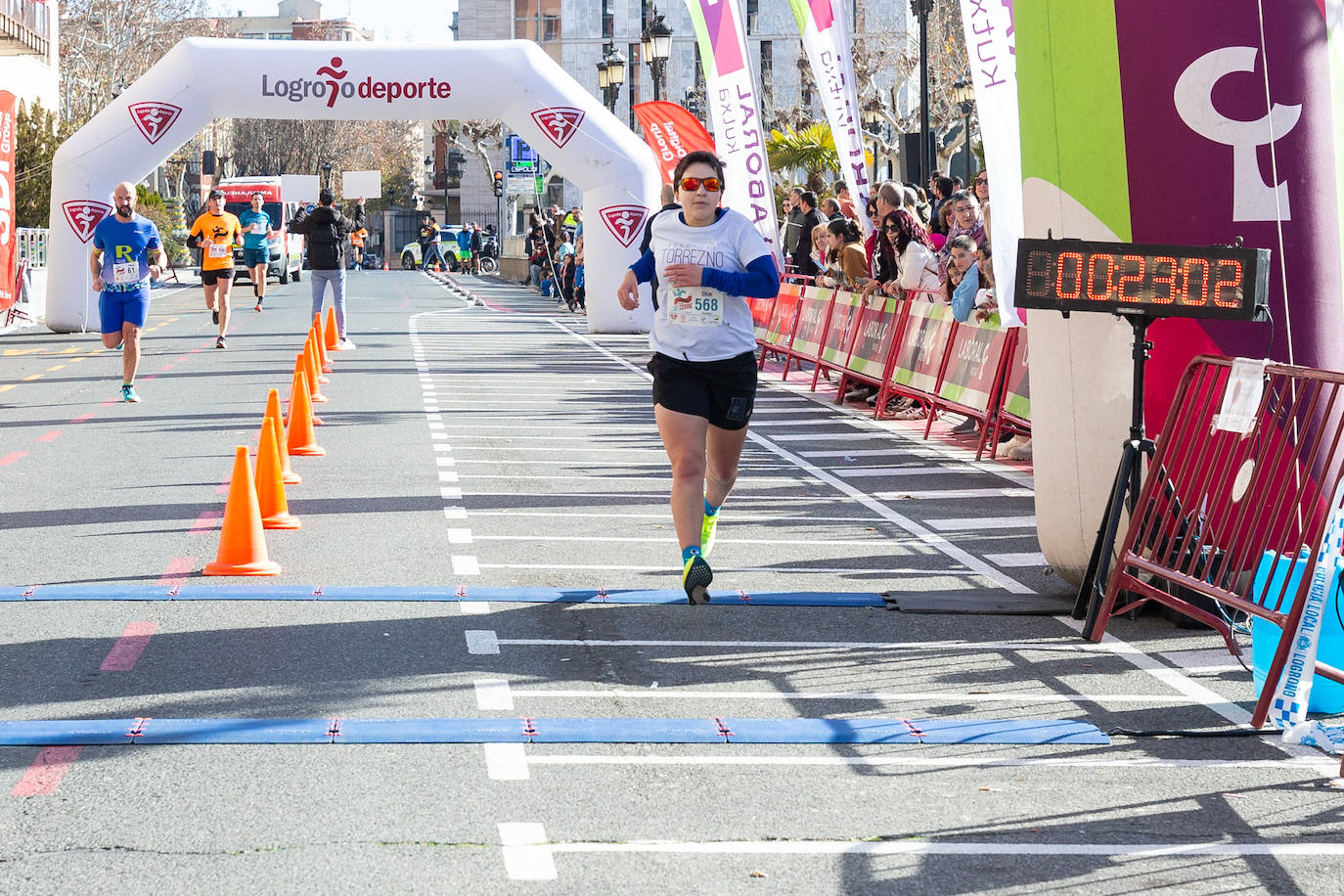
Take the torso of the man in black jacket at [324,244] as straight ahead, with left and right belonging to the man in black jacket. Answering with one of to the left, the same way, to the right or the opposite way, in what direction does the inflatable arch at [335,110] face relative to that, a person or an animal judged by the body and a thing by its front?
the opposite way

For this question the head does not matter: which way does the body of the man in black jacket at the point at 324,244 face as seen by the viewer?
away from the camera

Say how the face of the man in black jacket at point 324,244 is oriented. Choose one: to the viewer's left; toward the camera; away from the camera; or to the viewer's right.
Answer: away from the camera

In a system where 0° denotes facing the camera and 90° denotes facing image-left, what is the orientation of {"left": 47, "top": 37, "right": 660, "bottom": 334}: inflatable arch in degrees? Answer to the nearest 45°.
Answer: approximately 0°

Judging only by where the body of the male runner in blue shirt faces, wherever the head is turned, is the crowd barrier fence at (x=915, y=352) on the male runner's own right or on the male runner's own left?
on the male runner's own left

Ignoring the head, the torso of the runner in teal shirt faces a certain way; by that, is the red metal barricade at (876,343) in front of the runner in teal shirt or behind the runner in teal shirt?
in front

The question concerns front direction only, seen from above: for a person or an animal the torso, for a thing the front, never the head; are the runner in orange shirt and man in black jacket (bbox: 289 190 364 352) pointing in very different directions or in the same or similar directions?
very different directions

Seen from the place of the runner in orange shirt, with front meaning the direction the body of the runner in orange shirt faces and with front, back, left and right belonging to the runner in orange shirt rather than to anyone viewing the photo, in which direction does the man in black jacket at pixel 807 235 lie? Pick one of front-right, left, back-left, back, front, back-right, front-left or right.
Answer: front-left

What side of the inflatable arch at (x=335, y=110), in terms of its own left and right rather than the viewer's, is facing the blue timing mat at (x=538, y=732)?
front

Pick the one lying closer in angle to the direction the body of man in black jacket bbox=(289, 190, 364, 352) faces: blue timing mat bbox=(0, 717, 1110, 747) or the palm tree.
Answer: the palm tree

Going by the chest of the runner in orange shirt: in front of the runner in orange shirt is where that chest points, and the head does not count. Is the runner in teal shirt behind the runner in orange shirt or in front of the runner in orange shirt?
behind

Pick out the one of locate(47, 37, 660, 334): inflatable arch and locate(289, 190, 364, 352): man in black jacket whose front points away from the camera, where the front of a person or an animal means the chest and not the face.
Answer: the man in black jacket
